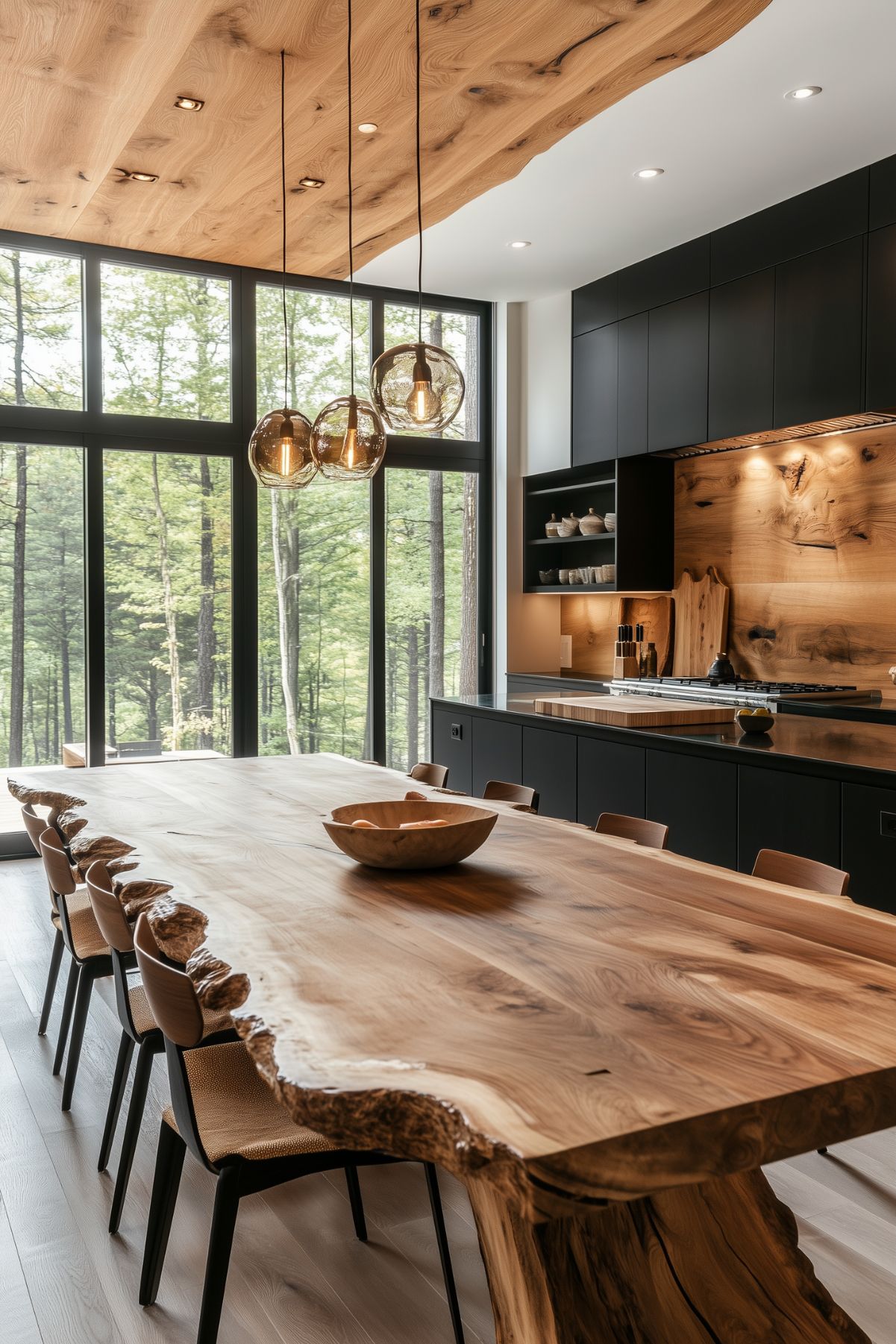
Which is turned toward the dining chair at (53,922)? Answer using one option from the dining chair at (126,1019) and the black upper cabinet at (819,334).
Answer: the black upper cabinet

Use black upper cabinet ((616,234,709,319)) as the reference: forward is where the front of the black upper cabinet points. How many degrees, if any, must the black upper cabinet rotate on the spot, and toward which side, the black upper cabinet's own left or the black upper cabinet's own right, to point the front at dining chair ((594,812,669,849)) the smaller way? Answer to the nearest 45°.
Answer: approximately 45° to the black upper cabinet's own left

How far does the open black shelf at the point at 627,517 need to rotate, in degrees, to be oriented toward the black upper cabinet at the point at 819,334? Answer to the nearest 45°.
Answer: approximately 90° to its left

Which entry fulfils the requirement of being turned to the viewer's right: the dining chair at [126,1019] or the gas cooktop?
the dining chair

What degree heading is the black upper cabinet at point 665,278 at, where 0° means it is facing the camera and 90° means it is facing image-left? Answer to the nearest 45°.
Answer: approximately 45°

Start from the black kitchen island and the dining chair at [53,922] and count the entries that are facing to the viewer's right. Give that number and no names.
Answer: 1

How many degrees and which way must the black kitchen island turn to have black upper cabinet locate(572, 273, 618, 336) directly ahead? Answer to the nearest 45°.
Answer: approximately 135° to its right

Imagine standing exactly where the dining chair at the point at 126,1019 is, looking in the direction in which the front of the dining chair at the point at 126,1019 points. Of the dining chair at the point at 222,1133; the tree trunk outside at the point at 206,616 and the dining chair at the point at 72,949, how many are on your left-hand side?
2

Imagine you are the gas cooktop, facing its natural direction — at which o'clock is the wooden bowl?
The wooden bowl is roughly at 11 o'clock from the gas cooktop.

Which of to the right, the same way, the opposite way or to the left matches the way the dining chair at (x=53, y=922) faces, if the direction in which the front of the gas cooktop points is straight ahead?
the opposite way

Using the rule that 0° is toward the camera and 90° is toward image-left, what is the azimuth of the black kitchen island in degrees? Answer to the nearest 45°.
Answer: approximately 45°

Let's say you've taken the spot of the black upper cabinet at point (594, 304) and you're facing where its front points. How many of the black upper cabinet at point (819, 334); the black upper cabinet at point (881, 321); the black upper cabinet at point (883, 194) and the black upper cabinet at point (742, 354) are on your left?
4

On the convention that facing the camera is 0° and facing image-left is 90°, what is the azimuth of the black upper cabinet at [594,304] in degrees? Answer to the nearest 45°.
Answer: approximately 45°

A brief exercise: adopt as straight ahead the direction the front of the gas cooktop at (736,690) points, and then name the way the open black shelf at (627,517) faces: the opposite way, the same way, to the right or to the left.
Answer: the same way

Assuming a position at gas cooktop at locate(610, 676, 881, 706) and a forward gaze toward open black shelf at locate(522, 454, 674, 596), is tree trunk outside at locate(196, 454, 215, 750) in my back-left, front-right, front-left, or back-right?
front-left

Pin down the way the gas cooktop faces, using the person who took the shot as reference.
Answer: facing the viewer and to the left of the viewer

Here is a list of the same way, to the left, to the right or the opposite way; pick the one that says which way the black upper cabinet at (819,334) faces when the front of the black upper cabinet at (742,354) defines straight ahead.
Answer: the same way

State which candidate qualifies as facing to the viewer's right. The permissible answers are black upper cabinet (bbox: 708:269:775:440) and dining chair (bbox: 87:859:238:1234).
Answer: the dining chair

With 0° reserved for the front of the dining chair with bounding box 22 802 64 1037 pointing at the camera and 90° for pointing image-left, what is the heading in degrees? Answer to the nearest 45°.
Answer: approximately 270°

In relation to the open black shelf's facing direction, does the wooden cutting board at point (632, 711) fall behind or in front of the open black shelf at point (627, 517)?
in front
